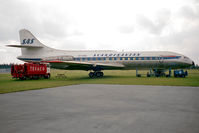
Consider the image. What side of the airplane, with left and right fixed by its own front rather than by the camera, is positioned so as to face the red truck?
back

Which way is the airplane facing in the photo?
to the viewer's right
